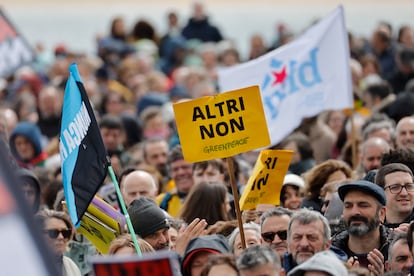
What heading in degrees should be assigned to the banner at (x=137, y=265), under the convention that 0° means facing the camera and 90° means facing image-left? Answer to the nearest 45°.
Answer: approximately 0°

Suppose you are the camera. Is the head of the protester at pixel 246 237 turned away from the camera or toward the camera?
toward the camera

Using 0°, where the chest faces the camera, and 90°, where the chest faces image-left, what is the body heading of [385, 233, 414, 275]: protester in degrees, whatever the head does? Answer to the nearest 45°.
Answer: approximately 315°

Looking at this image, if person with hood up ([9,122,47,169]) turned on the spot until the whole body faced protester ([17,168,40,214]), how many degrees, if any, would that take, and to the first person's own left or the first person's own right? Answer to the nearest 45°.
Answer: approximately 45° to the first person's own left

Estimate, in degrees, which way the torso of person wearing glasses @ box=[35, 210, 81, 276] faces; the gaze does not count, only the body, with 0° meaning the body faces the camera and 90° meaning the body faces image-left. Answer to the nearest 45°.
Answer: approximately 0°

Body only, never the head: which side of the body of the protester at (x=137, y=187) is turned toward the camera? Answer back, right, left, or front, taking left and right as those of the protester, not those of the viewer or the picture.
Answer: front

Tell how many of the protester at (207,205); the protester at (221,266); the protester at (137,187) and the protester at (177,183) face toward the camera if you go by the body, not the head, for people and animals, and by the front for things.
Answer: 3

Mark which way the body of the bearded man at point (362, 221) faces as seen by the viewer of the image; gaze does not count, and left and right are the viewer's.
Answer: facing the viewer and to the left of the viewer

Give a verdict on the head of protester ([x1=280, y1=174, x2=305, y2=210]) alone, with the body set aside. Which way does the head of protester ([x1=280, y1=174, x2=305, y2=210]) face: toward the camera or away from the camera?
toward the camera

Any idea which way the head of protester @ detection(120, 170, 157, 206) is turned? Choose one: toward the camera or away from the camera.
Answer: toward the camera

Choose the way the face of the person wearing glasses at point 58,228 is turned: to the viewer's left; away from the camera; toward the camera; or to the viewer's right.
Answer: toward the camera
